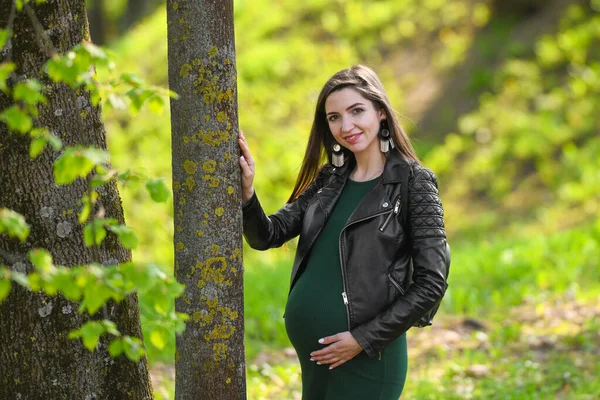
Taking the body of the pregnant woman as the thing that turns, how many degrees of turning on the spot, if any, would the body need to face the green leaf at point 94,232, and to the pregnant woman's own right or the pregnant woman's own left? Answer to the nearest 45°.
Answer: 0° — they already face it

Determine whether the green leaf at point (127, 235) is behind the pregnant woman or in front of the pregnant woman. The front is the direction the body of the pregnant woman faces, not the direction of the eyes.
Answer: in front

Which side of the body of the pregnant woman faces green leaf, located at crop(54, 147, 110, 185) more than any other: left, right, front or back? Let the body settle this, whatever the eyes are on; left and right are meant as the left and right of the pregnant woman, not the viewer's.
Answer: front

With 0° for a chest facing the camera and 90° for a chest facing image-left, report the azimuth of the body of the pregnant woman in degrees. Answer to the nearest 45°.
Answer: approximately 45°

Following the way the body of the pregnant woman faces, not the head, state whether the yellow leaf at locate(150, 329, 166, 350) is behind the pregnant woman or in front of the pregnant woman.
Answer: in front
